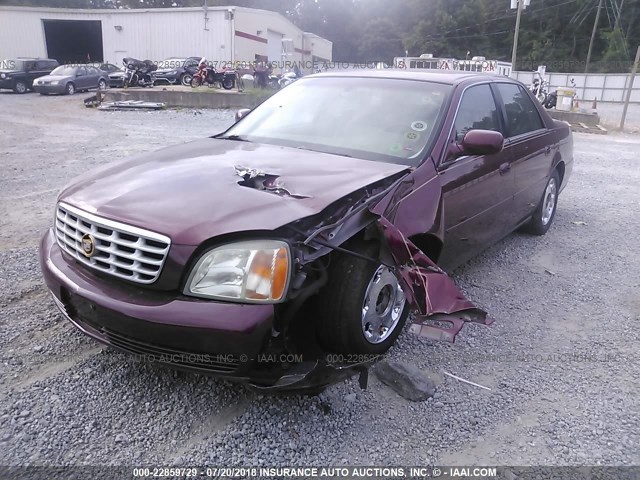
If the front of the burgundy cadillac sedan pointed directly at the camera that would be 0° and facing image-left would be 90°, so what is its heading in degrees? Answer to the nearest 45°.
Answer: approximately 45°

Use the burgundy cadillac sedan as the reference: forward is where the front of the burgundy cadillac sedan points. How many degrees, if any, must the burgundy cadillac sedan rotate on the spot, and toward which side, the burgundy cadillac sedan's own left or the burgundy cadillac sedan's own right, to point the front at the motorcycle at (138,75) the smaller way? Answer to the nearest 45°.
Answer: approximately 135° to the burgundy cadillac sedan's own right

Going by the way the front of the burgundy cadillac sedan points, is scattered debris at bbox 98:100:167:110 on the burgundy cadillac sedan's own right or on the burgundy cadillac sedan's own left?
on the burgundy cadillac sedan's own right

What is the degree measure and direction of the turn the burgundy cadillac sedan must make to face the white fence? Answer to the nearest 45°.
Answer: approximately 180°

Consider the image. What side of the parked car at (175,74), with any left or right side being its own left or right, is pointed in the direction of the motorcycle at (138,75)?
front

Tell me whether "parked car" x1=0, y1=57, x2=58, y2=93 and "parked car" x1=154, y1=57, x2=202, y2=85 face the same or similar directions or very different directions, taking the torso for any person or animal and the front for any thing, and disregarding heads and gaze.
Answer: same or similar directions

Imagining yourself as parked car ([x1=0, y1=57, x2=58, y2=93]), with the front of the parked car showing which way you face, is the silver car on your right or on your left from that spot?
on your left

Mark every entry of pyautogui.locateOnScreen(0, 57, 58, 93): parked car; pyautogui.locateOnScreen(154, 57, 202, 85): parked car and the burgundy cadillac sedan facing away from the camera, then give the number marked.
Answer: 0

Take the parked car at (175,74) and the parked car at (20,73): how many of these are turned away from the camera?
0

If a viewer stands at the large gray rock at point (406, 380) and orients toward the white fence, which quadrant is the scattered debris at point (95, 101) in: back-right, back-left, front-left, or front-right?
front-left

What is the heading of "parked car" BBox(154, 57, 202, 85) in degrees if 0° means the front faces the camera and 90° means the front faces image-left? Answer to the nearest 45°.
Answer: approximately 45°

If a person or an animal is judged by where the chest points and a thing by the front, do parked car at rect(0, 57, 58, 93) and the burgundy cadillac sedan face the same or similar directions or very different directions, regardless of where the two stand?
same or similar directions

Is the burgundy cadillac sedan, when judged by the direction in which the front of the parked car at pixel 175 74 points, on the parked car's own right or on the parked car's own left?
on the parked car's own left

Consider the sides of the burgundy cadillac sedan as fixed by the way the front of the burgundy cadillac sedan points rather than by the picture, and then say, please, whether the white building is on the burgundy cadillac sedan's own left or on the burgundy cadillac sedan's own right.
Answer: on the burgundy cadillac sedan's own right

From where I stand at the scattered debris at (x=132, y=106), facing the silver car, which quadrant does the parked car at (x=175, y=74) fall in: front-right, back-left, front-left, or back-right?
front-right

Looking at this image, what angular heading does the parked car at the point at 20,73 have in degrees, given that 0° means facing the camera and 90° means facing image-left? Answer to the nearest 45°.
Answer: approximately 45°
